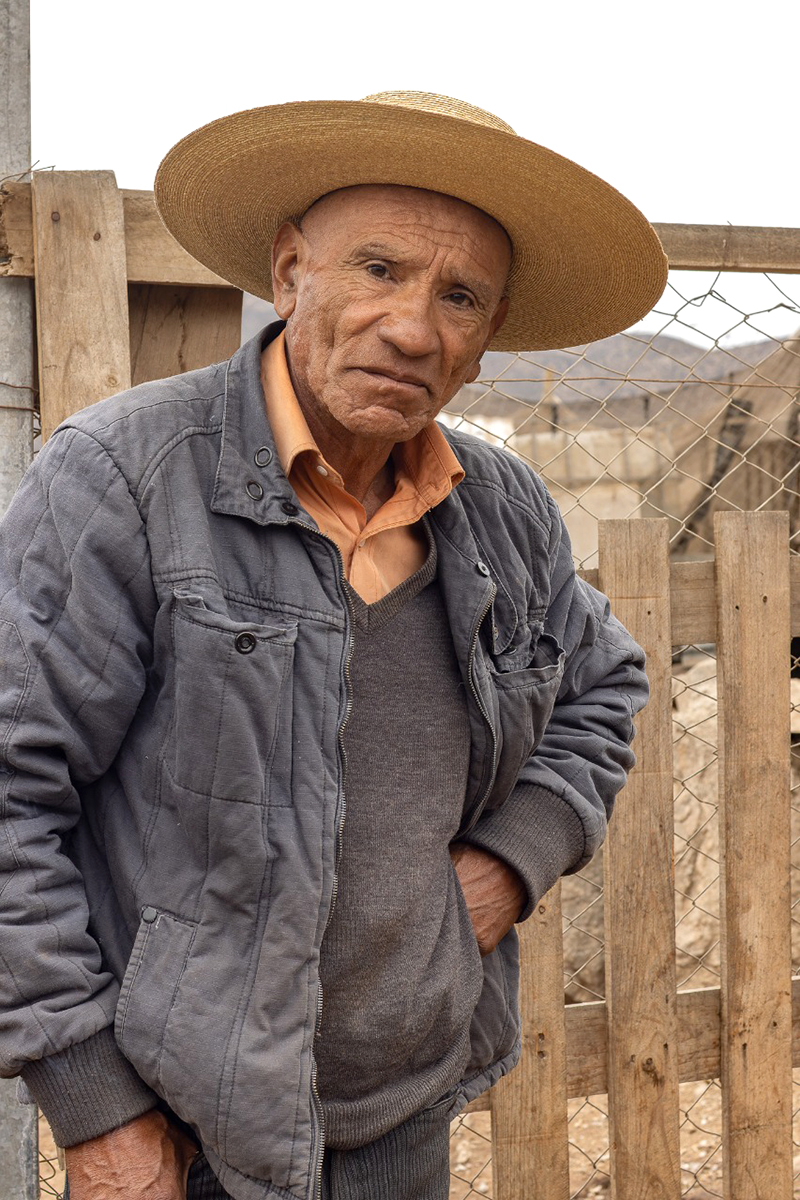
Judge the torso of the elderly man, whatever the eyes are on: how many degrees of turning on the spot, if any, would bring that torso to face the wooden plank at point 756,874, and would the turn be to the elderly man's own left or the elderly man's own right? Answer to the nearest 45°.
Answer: approximately 90° to the elderly man's own left

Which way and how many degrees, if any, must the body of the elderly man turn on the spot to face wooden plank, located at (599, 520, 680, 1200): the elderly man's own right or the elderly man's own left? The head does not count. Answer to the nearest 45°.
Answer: approximately 90° to the elderly man's own left

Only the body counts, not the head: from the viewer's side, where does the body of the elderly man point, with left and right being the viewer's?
facing the viewer and to the right of the viewer

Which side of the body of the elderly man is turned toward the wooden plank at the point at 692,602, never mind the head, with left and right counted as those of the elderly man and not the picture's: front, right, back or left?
left
